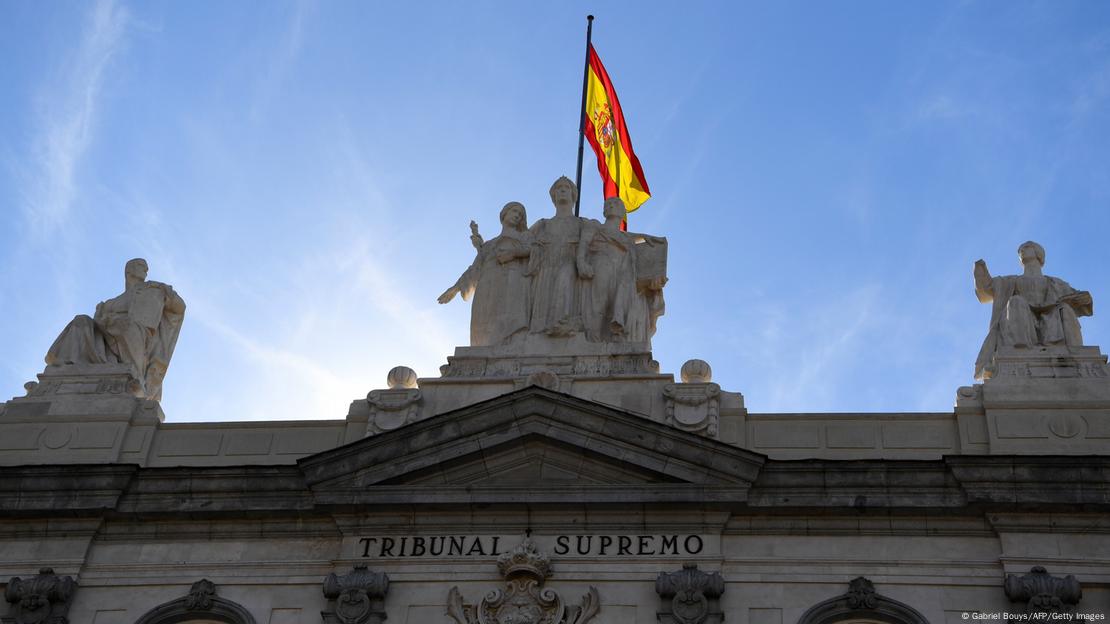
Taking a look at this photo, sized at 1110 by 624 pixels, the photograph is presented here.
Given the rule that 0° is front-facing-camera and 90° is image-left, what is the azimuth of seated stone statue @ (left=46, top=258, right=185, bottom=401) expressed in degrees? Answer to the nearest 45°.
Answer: approximately 0°

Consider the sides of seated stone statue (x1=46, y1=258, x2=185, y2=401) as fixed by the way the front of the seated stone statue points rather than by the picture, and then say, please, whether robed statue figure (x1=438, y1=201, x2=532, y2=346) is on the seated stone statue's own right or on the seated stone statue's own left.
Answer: on the seated stone statue's own left

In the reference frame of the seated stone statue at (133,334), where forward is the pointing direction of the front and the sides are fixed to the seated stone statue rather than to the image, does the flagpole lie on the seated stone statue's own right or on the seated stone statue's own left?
on the seated stone statue's own left

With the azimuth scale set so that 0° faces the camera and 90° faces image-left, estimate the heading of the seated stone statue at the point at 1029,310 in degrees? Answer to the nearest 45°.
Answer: approximately 0°

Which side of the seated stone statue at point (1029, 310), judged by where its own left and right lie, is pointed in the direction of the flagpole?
right

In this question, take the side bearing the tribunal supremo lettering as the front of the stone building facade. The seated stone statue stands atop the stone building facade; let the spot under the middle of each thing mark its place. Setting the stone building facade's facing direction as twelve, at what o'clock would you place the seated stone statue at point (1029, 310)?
The seated stone statue is roughly at 9 o'clock from the stone building facade.
